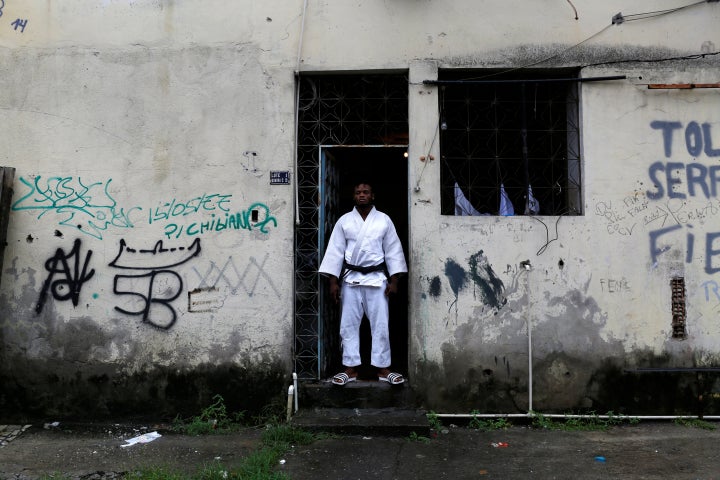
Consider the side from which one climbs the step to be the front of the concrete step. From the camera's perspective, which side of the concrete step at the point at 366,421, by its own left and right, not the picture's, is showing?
front

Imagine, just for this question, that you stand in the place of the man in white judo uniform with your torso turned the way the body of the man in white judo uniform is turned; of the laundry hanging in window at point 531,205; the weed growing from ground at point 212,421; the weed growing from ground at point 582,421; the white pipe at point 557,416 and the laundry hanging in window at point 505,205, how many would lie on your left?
4

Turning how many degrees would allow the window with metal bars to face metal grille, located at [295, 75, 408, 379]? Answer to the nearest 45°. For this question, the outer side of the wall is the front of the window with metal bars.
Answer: approximately 90° to its right

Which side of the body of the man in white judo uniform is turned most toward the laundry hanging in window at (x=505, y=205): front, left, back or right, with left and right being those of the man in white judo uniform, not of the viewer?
left

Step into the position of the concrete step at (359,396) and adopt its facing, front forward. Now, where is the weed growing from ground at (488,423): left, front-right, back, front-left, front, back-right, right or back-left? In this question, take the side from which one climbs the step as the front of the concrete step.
left

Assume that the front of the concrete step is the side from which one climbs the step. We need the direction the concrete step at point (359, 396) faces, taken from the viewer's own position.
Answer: facing the viewer
